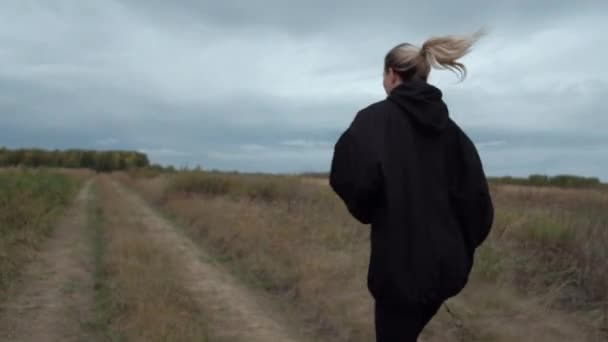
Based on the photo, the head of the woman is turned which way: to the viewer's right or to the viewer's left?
to the viewer's left

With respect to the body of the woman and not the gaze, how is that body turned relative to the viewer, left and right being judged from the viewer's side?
facing away from the viewer and to the left of the viewer
